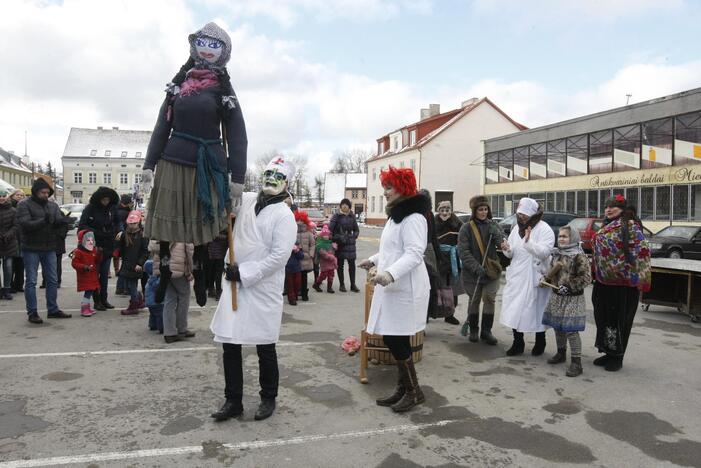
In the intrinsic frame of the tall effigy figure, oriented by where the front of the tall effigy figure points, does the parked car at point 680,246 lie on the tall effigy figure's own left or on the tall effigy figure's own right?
on the tall effigy figure's own left

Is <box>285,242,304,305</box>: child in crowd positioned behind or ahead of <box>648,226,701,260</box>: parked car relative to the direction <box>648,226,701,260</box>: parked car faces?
ahead

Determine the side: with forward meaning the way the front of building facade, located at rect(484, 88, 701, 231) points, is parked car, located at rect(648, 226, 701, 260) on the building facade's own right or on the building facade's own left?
on the building facade's own left

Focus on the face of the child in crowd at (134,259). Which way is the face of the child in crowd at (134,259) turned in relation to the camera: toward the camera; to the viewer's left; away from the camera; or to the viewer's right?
toward the camera

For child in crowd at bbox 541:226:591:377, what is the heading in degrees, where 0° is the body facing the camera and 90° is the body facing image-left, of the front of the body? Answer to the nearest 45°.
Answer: approximately 45°

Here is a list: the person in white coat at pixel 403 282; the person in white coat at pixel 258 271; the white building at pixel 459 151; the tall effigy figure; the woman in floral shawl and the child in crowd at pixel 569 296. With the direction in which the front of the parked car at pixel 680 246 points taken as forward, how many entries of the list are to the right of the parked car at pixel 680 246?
1

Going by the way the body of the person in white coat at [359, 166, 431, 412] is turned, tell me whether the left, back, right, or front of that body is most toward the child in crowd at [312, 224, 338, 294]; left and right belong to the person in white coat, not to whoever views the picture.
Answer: right

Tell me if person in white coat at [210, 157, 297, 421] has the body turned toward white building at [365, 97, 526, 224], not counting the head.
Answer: no

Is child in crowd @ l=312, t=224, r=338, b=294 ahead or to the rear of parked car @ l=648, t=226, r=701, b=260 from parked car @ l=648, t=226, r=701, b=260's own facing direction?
ahead

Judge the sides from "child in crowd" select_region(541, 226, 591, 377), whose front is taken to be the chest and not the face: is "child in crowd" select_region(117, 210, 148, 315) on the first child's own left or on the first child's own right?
on the first child's own right

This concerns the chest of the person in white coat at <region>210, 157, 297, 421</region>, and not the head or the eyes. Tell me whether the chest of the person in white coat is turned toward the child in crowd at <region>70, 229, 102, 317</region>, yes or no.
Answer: no

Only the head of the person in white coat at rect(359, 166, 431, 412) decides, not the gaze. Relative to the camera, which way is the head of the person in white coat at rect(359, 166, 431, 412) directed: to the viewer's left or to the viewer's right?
to the viewer's left

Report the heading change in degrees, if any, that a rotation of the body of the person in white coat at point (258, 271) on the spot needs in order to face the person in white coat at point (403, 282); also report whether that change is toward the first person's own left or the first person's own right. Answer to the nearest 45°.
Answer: approximately 135° to the first person's own left

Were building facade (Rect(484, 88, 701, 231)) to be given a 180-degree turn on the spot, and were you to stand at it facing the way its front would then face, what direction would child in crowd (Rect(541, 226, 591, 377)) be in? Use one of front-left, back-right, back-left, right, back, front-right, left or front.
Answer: back-right

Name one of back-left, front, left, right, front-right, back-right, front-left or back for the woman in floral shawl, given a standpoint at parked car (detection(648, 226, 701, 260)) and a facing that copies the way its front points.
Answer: front-left
